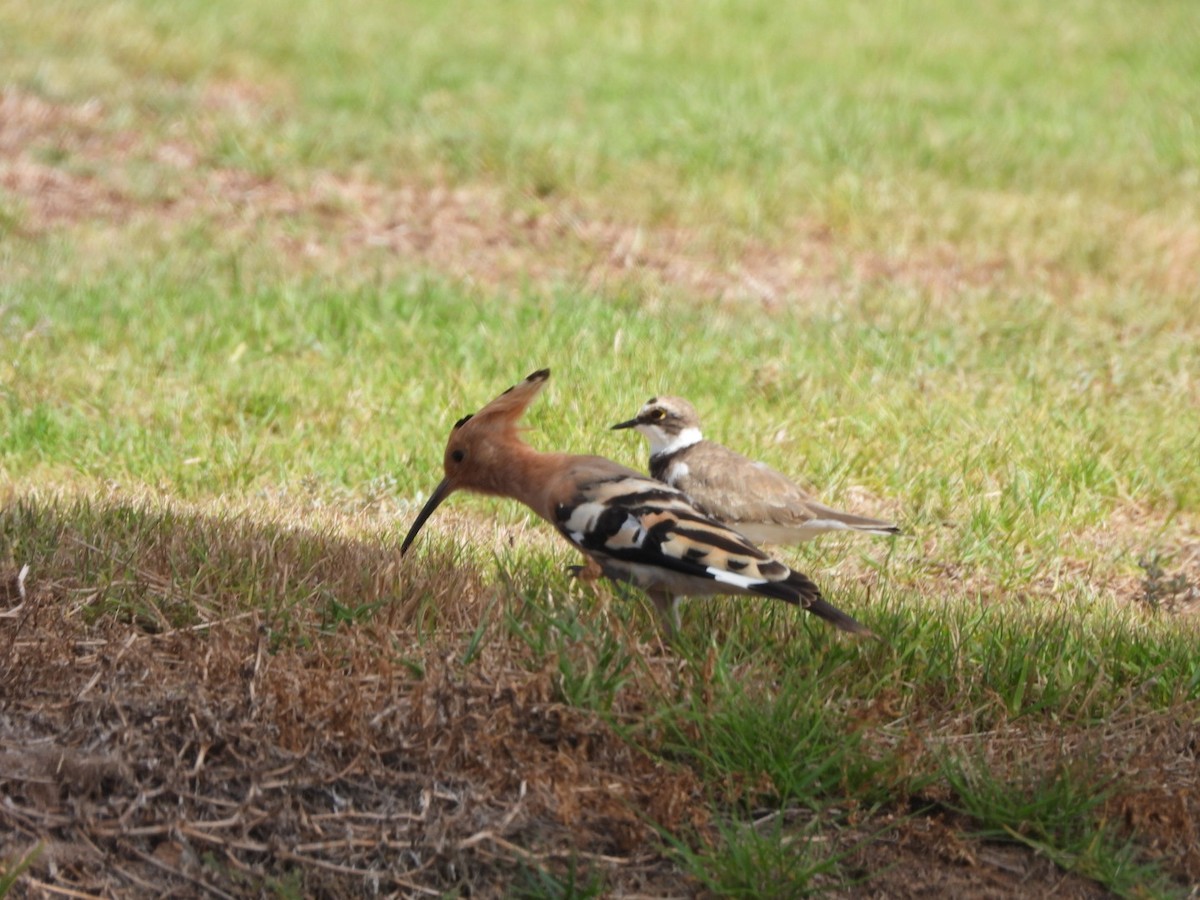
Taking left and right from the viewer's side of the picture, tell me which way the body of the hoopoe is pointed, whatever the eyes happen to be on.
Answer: facing to the left of the viewer

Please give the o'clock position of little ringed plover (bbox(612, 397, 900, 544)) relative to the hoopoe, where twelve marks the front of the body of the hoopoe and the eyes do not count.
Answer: The little ringed plover is roughly at 4 o'clock from the hoopoe.
